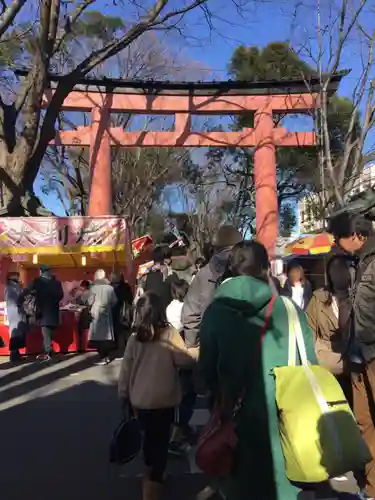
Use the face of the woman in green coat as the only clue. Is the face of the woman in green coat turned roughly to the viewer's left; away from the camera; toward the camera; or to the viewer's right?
away from the camera

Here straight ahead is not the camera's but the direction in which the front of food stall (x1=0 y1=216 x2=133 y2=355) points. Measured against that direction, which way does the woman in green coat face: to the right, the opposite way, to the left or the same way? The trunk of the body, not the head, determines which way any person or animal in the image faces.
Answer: the opposite way

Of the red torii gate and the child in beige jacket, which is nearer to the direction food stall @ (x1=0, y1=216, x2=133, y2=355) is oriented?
the child in beige jacket

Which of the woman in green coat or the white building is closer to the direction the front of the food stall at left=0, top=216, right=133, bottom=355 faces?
the woman in green coat

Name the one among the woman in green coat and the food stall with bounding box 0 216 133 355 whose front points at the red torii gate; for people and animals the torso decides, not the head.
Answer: the woman in green coat

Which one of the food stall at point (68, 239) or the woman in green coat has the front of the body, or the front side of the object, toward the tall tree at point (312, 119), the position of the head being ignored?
the woman in green coat

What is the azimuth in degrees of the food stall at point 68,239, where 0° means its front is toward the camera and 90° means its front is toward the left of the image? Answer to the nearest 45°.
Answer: approximately 0°

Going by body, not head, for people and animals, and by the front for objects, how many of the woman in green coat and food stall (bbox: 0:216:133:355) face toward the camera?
1

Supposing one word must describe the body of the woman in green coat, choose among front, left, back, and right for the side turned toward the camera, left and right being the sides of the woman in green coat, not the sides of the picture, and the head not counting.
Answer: back

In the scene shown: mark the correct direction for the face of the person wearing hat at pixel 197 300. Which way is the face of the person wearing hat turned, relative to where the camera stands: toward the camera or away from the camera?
away from the camera

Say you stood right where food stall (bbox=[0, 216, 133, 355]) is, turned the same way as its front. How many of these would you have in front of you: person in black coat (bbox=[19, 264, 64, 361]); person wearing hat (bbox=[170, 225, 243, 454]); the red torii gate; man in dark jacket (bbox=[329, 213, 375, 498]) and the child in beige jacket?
4
